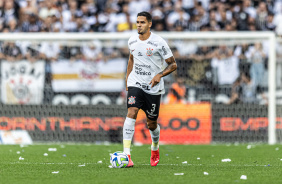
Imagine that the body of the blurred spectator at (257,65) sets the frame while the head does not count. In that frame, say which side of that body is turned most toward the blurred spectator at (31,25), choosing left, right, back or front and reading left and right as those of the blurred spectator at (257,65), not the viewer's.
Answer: right

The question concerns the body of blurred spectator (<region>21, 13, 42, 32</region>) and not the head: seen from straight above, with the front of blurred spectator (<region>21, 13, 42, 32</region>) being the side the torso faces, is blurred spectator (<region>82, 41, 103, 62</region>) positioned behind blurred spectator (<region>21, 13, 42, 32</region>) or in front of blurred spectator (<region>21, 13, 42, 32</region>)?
in front

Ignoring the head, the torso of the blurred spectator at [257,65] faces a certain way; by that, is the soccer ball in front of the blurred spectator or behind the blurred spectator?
in front

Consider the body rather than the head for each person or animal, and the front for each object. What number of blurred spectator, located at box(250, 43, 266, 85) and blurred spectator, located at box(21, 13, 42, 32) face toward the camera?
2

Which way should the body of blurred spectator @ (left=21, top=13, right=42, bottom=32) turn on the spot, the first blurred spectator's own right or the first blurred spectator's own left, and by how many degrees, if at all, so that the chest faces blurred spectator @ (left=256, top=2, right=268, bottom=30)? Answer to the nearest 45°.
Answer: approximately 90° to the first blurred spectator's own left

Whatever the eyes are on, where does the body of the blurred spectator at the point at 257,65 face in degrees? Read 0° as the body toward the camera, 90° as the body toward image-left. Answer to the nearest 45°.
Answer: approximately 0°

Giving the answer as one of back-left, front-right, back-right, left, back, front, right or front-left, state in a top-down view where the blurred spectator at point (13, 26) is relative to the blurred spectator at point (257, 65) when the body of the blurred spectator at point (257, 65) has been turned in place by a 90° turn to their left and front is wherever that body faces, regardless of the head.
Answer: back

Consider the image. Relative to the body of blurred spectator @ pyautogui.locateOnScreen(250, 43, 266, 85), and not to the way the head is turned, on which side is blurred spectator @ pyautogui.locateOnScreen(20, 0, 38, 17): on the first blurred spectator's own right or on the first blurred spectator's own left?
on the first blurred spectator's own right

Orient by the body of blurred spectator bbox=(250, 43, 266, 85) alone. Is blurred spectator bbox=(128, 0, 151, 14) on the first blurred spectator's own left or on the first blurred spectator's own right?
on the first blurred spectator's own right

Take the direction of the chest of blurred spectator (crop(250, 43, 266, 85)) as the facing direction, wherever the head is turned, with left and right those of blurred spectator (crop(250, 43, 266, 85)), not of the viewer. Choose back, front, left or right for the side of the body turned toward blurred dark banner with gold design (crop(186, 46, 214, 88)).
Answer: right

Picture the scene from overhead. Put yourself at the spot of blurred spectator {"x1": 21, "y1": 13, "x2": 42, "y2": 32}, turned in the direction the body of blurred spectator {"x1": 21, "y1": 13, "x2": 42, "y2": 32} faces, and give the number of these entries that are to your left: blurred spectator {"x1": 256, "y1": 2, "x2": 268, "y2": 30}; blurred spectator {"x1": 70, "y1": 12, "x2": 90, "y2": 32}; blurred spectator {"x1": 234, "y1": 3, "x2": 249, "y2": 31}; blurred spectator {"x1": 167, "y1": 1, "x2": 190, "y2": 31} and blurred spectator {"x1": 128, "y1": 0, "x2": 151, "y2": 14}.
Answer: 5

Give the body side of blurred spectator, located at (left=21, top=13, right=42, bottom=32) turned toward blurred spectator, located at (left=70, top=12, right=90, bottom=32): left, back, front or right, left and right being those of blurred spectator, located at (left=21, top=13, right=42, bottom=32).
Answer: left
